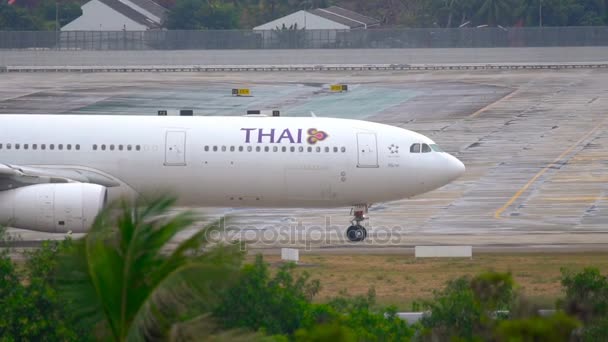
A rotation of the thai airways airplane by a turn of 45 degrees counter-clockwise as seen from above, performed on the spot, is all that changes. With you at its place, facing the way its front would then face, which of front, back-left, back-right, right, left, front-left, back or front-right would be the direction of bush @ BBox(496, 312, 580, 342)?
back-right

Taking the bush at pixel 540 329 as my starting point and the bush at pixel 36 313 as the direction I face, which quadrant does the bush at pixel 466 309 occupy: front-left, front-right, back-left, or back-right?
front-right

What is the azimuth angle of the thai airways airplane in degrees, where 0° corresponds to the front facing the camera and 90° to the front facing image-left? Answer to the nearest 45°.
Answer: approximately 270°

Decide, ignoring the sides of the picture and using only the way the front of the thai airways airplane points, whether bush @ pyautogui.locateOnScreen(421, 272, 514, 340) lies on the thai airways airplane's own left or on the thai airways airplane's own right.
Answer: on the thai airways airplane's own right

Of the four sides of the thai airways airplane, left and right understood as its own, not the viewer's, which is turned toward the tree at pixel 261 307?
right

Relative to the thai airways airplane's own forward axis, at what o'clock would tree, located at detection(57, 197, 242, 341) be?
The tree is roughly at 3 o'clock from the thai airways airplane.

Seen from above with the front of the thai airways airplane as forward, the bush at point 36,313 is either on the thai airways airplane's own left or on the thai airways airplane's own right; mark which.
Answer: on the thai airways airplane's own right
